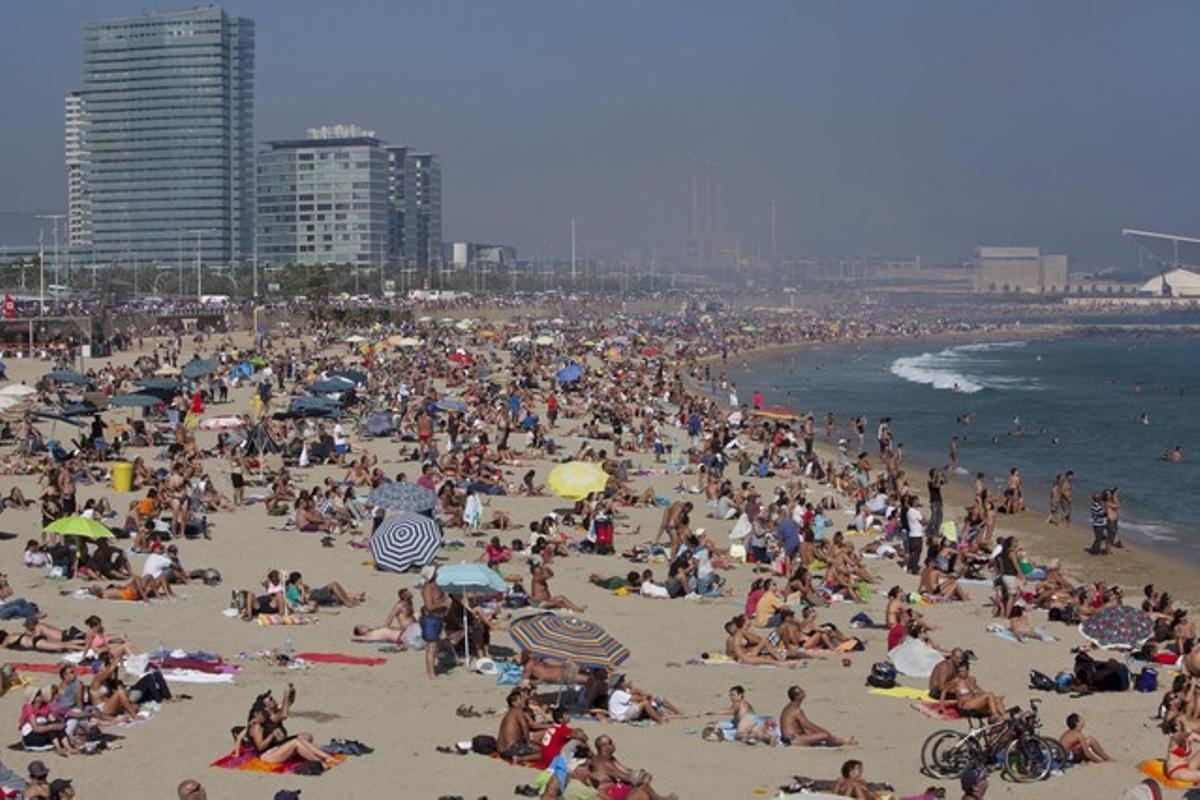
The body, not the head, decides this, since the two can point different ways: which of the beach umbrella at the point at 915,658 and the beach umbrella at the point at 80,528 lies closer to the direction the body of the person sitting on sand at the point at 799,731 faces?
the beach umbrella at the point at 915,658

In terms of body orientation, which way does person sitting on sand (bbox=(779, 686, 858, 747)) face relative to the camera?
to the viewer's right

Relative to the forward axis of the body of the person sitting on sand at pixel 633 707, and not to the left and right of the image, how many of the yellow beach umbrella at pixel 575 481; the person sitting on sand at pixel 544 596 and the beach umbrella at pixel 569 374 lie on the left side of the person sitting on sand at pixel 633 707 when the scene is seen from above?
3

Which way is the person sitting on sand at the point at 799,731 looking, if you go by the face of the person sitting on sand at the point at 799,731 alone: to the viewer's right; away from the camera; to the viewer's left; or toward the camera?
to the viewer's right

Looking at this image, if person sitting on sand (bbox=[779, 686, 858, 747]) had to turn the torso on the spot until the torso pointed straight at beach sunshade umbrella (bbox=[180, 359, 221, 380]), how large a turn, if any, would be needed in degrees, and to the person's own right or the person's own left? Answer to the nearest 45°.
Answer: approximately 135° to the person's own left

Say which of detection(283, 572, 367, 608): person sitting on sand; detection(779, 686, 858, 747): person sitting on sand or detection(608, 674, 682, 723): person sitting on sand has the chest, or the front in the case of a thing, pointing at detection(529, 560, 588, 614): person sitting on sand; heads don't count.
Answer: detection(283, 572, 367, 608): person sitting on sand

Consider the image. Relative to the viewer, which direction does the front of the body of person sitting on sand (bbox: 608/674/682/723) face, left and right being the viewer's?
facing to the right of the viewer

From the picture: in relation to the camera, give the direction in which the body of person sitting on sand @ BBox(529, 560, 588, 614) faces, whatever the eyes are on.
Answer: to the viewer's right

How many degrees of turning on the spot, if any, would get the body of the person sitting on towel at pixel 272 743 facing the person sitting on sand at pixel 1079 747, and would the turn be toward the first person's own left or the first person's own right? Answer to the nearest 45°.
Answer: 0° — they already face them

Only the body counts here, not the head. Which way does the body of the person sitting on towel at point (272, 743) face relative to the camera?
to the viewer's right

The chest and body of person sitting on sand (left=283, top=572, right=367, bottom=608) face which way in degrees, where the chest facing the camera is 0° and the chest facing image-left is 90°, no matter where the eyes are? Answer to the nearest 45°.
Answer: approximately 270°

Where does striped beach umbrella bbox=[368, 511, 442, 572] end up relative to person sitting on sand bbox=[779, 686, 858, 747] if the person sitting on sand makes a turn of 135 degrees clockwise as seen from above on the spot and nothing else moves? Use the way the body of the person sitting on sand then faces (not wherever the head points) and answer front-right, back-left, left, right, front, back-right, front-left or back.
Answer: right

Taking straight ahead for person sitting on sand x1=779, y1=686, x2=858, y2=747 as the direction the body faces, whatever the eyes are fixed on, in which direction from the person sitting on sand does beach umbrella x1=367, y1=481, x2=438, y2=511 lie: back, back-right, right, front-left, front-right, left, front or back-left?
back-left
